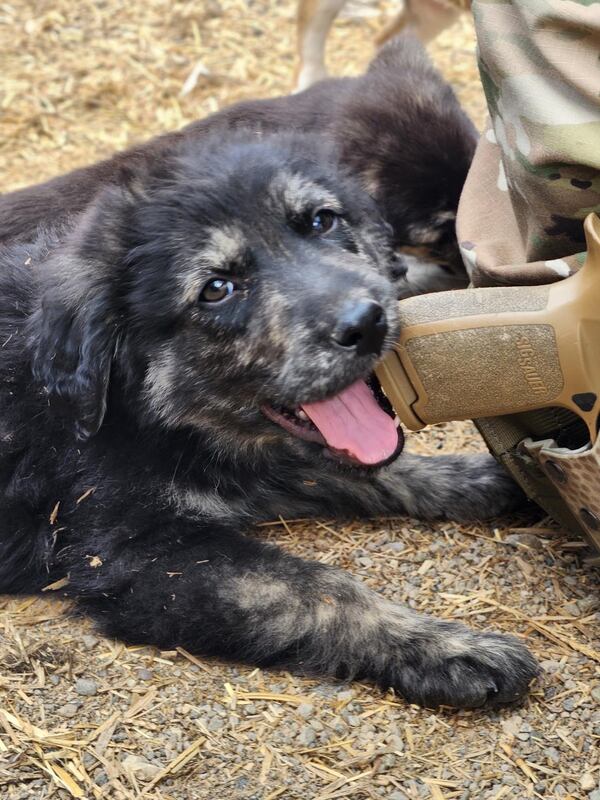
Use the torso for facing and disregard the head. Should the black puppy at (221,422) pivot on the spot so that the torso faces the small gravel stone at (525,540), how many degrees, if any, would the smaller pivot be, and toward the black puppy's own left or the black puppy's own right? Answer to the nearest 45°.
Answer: approximately 45° to the black puppy's own left

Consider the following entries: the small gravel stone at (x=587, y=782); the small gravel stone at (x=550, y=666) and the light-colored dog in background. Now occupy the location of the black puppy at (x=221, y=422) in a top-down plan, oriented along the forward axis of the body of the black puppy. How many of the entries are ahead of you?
2

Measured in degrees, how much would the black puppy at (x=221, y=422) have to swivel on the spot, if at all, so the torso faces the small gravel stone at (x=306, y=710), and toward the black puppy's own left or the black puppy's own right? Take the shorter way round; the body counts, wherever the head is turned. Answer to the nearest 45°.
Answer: approximately 45° to the black puppy's own right

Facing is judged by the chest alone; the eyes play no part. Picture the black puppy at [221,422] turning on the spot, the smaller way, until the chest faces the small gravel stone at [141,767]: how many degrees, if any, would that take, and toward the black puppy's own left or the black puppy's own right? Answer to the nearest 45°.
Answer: approximately 45° to the black puppy's own right

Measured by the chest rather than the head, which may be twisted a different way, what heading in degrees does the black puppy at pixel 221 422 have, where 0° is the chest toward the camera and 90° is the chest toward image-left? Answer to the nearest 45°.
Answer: approximately 315°

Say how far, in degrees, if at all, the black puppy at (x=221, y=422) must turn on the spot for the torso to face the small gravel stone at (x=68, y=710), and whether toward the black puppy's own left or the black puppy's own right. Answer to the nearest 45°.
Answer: approximately 90° to the black puppy's own right

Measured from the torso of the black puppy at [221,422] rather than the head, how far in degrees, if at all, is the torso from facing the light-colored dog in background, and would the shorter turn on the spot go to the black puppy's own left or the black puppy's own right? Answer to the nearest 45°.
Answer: approximately 135° to the black puppy's own left

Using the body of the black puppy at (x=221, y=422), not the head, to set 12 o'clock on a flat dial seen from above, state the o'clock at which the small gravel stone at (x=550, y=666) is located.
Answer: The small gravel stone is roughly at 12 o'clock from the black puppy.
